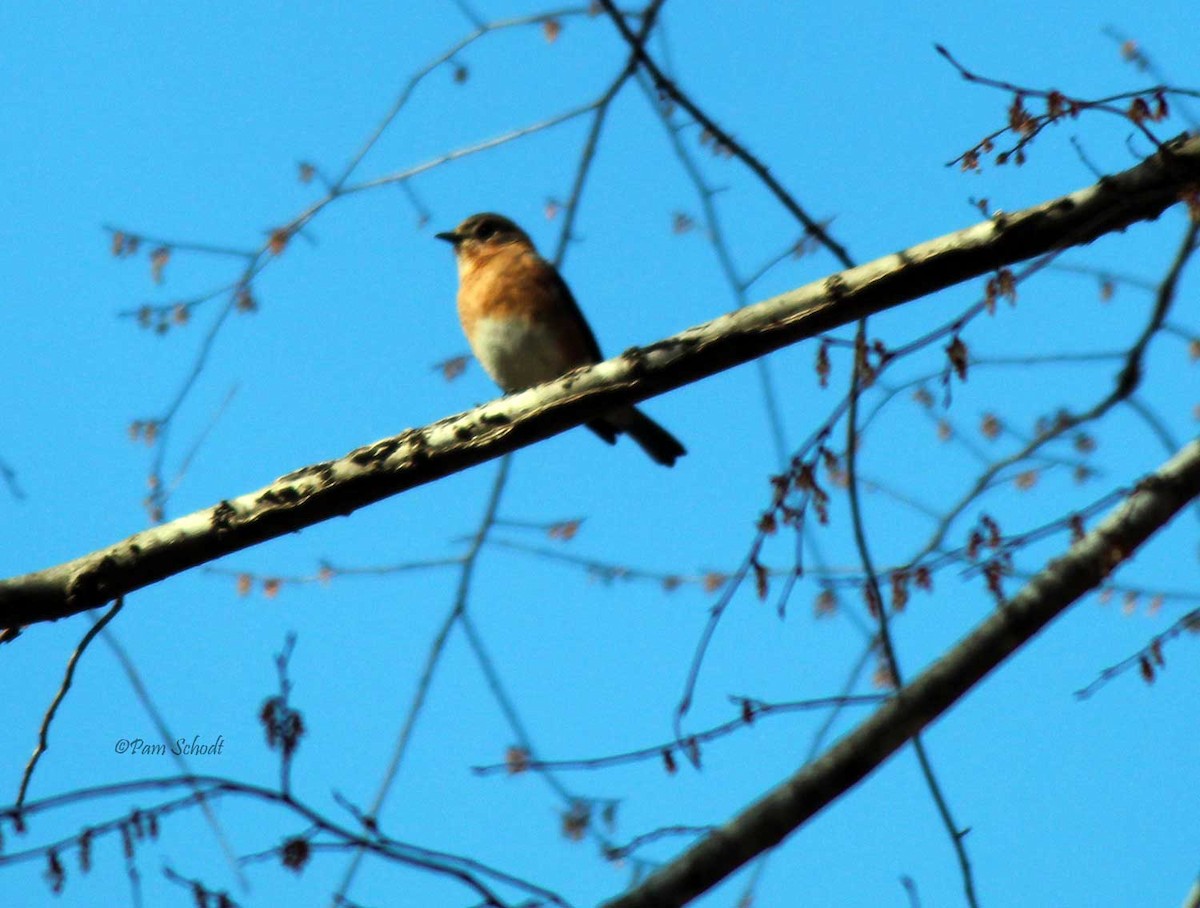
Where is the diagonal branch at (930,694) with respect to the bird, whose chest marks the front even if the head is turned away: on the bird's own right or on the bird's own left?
on the bird's own left

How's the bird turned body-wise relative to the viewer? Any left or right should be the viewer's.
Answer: facing the viewer and to the left of the viewer
